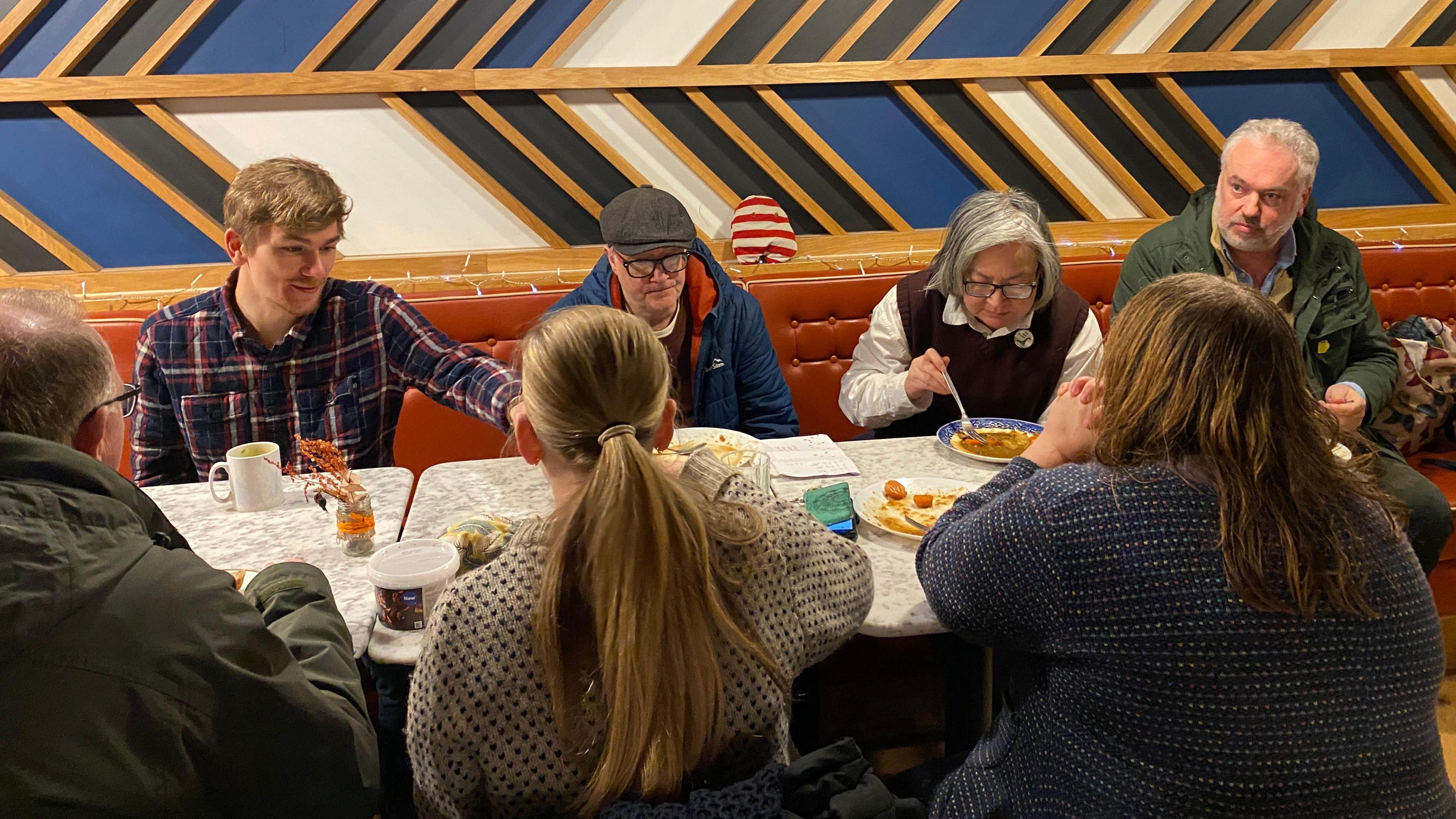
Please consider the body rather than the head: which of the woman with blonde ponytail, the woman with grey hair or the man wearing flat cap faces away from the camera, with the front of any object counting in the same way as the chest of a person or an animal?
the woman with blonde ponytail

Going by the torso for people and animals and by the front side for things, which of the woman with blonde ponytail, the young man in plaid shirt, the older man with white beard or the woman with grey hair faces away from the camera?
the woman with blonde ponytail

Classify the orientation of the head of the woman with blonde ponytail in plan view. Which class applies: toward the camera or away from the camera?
away from the camera

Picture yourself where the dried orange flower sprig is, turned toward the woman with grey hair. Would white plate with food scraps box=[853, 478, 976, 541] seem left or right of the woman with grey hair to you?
right

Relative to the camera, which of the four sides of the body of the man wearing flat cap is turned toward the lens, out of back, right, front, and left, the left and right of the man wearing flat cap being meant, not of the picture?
front

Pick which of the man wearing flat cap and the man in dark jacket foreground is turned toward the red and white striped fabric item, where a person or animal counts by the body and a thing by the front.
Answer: the man in dark jacket foreground

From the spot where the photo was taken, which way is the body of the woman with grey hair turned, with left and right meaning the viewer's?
facing the viewer

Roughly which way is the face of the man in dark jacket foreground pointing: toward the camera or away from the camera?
away from the camera

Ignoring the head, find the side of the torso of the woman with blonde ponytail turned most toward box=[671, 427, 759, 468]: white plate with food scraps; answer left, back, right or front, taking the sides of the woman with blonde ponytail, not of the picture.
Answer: front

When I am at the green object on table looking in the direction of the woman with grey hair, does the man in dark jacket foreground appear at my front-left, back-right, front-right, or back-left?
back-left

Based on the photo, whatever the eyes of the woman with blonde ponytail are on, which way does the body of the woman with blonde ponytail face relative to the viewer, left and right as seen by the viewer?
facing away from the viewer

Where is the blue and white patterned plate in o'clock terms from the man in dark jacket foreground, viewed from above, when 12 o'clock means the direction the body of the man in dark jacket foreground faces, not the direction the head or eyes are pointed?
The blue and white patterned plate is roughly at 1 o'clock from the man in dark jacket foreground.

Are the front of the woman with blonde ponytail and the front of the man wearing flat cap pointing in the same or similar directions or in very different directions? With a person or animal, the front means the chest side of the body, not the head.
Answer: very different directions

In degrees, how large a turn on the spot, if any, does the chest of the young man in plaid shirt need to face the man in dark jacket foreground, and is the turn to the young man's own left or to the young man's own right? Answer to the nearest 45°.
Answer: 0° — they already face them

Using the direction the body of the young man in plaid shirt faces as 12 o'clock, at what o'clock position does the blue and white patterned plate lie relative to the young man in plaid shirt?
The blue and white patterned plate is roughly at 10 o'clock from the young man in plaid shirt.
